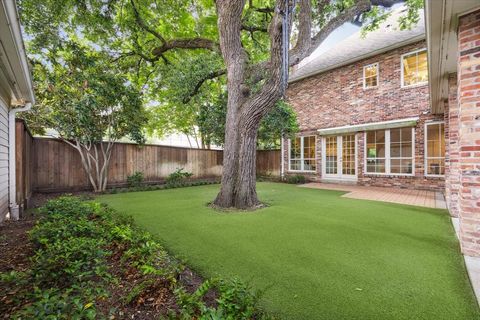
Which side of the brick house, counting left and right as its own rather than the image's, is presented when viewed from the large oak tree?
front

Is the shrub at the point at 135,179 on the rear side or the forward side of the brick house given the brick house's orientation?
on the forward side

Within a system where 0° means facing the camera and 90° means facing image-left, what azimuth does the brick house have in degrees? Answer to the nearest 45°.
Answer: approximately 45°
